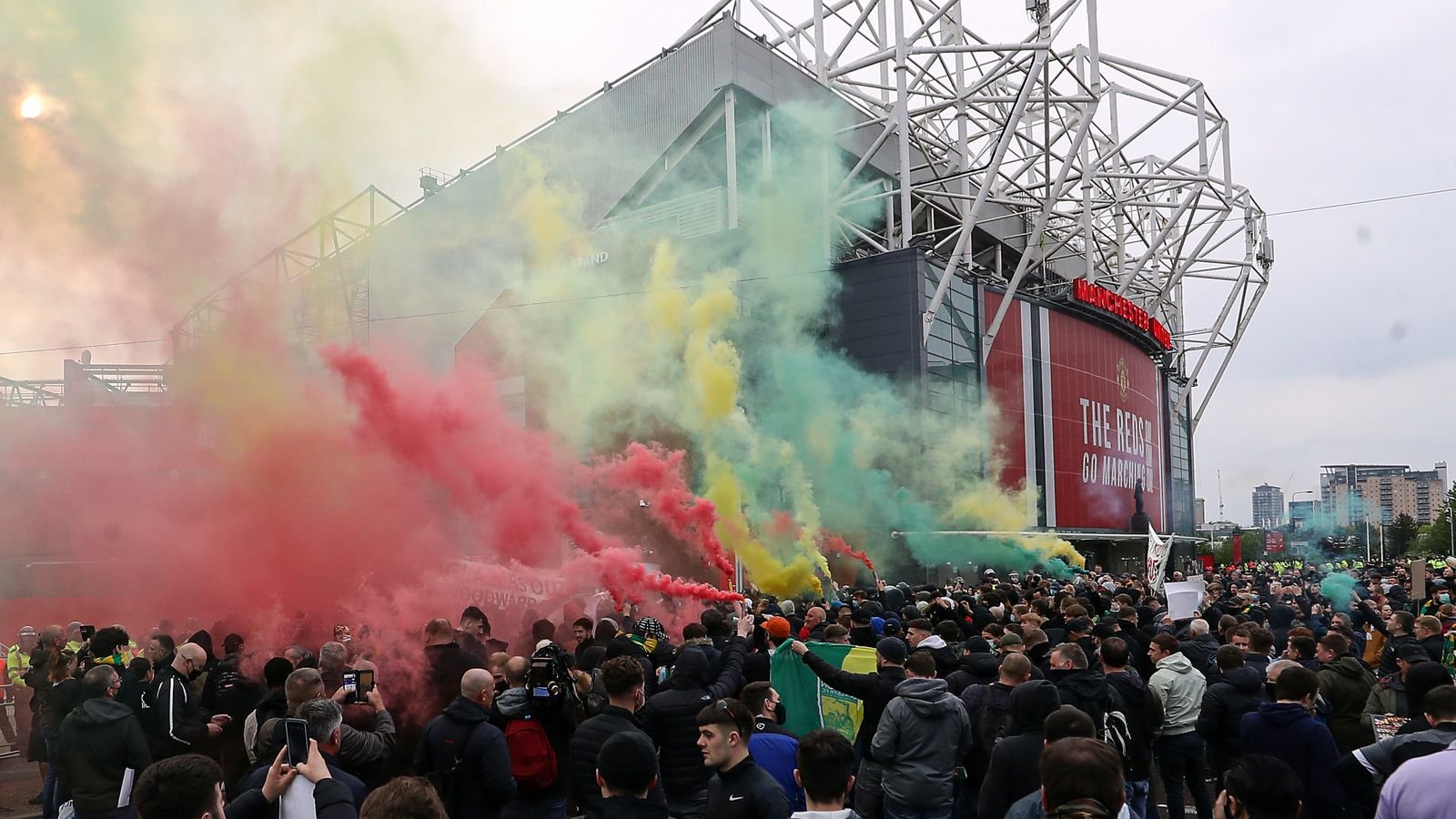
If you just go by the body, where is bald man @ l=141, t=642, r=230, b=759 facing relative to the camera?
to the viewer's right

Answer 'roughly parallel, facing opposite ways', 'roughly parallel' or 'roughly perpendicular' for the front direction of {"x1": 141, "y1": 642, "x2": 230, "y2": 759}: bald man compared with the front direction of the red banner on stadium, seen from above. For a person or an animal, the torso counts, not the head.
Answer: roughly perpendicular

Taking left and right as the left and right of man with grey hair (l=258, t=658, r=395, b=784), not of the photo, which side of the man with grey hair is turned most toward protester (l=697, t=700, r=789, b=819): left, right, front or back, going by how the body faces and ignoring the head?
right

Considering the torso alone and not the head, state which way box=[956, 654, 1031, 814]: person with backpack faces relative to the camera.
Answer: away from the camera

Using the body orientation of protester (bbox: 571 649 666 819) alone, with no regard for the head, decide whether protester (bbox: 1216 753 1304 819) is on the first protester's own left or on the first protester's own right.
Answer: on the first protester's own right

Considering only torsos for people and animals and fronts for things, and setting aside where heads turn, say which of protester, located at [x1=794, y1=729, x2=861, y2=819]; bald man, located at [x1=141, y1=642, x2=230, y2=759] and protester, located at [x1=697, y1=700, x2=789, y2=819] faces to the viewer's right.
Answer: the bald man

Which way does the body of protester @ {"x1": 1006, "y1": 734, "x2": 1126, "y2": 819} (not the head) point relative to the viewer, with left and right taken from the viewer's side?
facing away from the viewer

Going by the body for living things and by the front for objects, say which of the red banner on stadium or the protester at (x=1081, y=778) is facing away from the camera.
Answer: the protester

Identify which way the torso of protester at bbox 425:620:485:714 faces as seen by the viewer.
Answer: away from the camera

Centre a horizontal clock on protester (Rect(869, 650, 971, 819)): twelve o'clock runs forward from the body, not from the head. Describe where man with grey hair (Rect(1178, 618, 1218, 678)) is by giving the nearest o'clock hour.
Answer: The man with grey hair is roughly at 1 o'clock from the protester.

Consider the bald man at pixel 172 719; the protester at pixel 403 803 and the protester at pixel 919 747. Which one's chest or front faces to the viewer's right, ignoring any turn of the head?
the bald man

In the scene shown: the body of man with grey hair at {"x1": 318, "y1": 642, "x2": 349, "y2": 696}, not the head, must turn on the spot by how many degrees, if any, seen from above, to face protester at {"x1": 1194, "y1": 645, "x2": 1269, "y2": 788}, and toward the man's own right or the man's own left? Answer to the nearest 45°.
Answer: approximately 90° to the man's own right

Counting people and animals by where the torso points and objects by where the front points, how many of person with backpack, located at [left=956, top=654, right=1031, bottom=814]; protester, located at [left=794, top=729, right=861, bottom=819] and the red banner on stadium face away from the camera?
2

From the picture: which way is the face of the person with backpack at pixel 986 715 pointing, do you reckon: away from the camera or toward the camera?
away from the camera

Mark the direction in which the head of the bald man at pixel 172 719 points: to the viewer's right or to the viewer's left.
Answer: to the viewer's right

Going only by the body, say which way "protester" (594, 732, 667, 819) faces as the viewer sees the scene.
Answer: away from the camera
